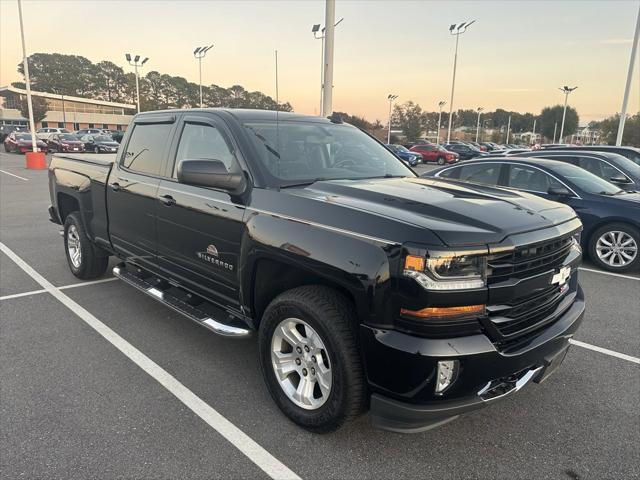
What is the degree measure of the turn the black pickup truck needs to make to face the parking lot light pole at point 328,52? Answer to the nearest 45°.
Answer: approximately 135° to its left

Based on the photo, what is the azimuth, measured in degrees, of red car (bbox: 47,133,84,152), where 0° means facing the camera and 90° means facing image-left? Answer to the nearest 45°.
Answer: approximately 315°

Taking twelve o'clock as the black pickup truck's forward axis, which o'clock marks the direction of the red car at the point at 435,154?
The red car is roughly at 8 o'clock from the black pickup truck.

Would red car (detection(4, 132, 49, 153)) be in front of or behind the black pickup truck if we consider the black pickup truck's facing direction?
behind

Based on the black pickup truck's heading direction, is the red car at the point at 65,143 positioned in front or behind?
behind

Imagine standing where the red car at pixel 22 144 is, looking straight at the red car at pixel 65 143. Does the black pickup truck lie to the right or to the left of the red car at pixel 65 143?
right
